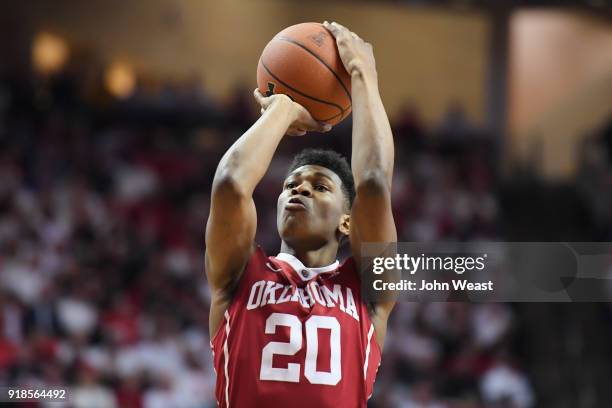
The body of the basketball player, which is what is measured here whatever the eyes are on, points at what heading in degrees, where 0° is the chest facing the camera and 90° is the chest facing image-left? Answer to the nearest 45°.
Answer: approximately 0°
